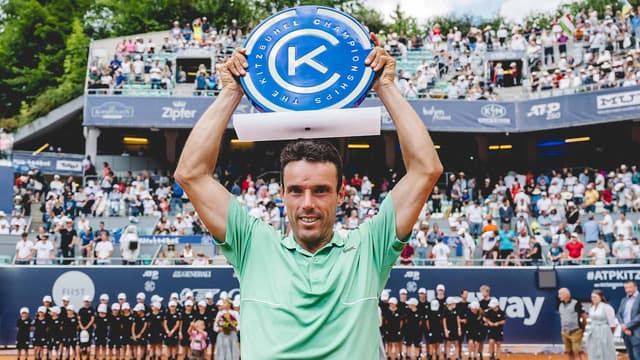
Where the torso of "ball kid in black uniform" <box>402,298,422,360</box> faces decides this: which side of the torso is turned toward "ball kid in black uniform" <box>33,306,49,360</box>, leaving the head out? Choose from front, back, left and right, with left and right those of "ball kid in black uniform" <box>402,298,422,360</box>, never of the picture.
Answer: right

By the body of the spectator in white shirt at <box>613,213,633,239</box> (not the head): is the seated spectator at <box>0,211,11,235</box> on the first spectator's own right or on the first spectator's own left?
on the first spectator's own right

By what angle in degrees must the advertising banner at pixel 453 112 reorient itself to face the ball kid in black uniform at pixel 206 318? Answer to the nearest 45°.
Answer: approximately 45° to its right

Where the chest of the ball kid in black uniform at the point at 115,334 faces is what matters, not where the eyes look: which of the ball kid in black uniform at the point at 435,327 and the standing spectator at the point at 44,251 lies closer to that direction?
the ball kid in black uniform

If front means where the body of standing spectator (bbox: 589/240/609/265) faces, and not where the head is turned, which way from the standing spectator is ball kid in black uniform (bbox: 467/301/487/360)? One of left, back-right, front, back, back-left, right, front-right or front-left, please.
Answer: front-right

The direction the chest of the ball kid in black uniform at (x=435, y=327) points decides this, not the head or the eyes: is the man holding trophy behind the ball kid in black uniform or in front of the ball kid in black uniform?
in front

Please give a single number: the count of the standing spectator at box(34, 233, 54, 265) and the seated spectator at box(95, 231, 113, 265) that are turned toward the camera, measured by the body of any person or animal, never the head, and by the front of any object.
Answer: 2

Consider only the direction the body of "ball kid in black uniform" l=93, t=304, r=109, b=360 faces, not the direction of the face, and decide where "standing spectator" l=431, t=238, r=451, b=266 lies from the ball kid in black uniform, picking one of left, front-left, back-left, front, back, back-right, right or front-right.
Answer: left

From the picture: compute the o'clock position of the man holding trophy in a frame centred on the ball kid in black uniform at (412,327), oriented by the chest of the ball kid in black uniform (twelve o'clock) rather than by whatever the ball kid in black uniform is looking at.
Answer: The man holding trophy is roughly at 12 o'clock from the ball kid in black uniform.

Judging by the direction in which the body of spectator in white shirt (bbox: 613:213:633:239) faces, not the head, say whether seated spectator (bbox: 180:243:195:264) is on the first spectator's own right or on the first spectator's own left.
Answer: on the first spectator's own right

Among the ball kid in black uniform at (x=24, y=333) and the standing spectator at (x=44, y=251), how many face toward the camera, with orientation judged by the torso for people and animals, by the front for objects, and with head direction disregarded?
2
